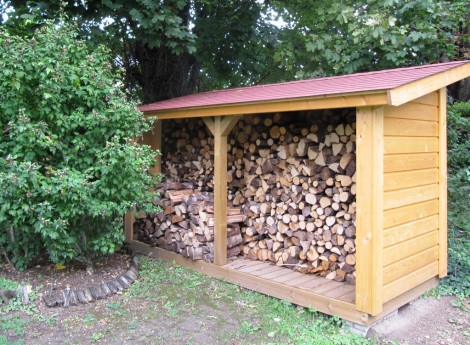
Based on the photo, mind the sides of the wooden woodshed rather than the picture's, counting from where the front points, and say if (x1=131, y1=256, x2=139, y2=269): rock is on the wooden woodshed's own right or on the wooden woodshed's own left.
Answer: on the wooden woodshed's own right

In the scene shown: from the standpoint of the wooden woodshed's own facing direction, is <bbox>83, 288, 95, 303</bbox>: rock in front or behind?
in front

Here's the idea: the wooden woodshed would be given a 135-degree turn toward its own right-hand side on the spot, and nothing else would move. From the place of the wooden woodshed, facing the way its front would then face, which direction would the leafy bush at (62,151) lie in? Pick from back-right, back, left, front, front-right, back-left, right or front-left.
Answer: left

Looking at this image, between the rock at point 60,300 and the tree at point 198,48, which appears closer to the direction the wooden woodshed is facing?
the rock

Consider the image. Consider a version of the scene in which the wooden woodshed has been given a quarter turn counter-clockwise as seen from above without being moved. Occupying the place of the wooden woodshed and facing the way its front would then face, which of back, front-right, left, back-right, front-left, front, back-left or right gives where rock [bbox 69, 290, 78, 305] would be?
back-right

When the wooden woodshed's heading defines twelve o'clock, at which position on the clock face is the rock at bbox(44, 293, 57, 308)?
The rock is roughly at 1 o'clock from the wooden woodshed.

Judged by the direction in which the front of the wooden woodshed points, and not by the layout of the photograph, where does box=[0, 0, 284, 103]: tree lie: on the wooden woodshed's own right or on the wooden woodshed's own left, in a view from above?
on the wooden woodshed's own right
